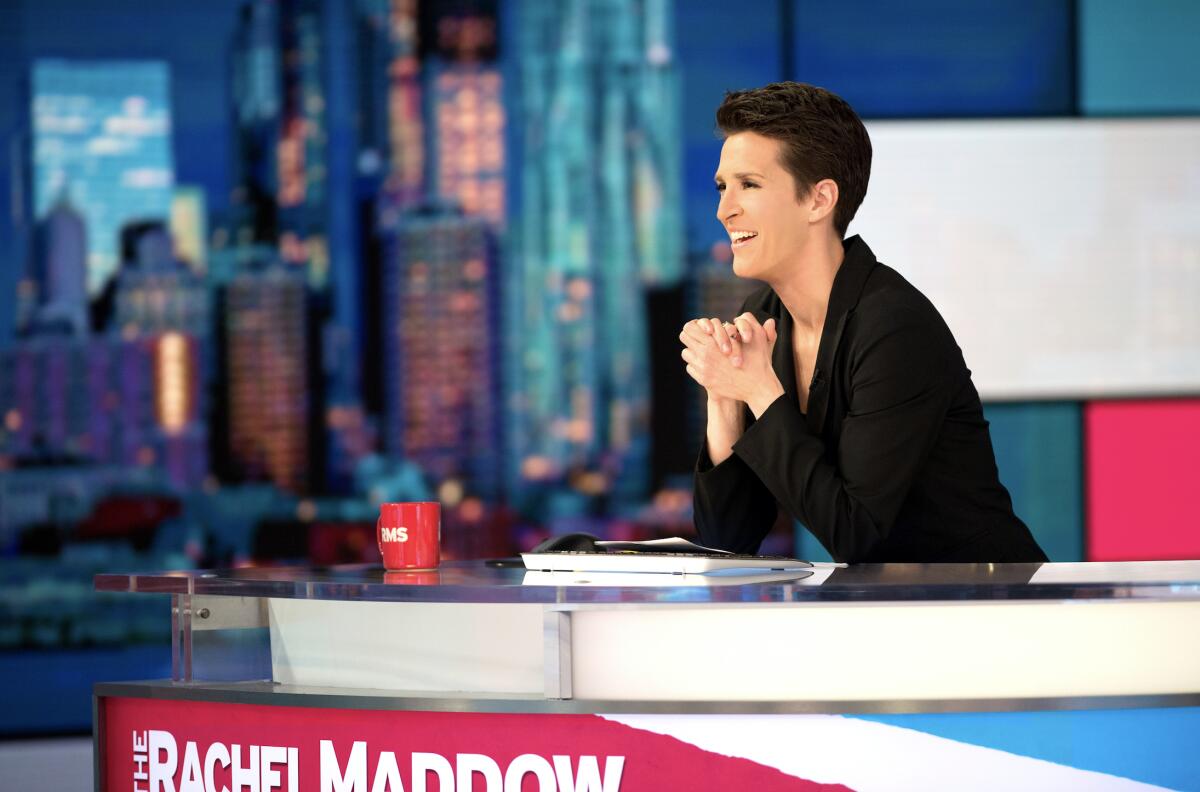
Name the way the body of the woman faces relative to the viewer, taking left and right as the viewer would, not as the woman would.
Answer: facing the viewer and to the left of the viewer

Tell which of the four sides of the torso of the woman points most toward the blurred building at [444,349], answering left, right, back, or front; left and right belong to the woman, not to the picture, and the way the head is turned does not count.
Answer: right

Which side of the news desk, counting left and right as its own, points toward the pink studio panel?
back

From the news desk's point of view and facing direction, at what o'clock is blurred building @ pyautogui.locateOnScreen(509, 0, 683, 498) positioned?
The blurred building is roughly at 6 o'clock from the news desk.

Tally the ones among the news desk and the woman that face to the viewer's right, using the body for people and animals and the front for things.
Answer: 0

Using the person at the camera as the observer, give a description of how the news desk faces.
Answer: facing the viewer

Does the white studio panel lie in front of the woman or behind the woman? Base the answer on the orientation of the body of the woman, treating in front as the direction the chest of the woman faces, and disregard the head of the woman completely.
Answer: behind

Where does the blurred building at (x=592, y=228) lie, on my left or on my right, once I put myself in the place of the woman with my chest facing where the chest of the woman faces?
on my right

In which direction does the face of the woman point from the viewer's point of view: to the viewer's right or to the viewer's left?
to the viewer's left
